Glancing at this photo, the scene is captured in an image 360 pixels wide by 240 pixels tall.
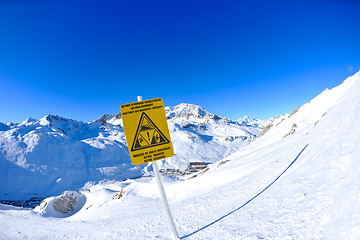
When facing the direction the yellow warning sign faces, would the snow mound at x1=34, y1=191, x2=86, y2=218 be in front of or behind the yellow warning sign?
behind

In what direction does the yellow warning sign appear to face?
toward the camera
